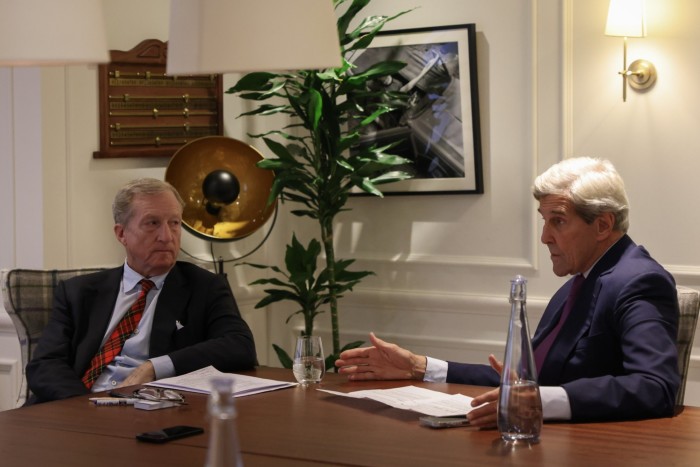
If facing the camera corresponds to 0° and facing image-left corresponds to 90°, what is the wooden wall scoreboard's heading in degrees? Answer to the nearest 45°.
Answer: approximately 315°

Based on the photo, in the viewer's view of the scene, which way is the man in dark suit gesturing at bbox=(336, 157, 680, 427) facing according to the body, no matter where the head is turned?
to the viewer's left

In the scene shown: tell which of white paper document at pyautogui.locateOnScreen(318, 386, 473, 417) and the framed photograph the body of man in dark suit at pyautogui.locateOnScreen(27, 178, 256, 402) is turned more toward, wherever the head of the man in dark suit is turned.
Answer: the white paper document

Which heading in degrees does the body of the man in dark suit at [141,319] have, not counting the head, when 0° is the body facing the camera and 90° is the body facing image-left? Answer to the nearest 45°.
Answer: approximately 0°

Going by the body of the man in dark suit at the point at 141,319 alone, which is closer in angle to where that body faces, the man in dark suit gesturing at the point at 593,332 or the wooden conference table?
the wooden conference table

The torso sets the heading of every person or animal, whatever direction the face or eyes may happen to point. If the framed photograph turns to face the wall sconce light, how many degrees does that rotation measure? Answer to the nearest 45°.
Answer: approximately 90° to its left

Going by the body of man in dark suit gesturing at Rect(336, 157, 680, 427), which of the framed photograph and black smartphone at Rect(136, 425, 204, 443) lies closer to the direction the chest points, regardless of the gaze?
the black smartphone

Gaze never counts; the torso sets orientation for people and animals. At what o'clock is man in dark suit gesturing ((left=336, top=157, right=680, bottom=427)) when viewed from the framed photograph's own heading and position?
The man in dark suit gesturing is roughly at 10 o'clock from the framed photograph.

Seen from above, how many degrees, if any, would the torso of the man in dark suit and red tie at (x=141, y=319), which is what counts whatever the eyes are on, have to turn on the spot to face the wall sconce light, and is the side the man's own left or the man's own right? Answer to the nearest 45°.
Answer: approximately 90° to the man's own left

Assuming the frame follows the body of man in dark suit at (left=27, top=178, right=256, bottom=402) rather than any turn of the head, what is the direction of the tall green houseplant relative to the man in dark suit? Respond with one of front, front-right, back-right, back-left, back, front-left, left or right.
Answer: back-left

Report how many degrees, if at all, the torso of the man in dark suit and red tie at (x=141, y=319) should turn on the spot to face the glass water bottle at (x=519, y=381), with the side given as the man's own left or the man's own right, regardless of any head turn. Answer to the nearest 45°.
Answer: approximately 45° to the man's own left

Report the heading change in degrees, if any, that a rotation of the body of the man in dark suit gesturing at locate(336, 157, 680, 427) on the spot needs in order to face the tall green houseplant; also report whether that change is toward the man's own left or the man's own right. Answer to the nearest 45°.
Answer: approximately 45° to the man's own right
